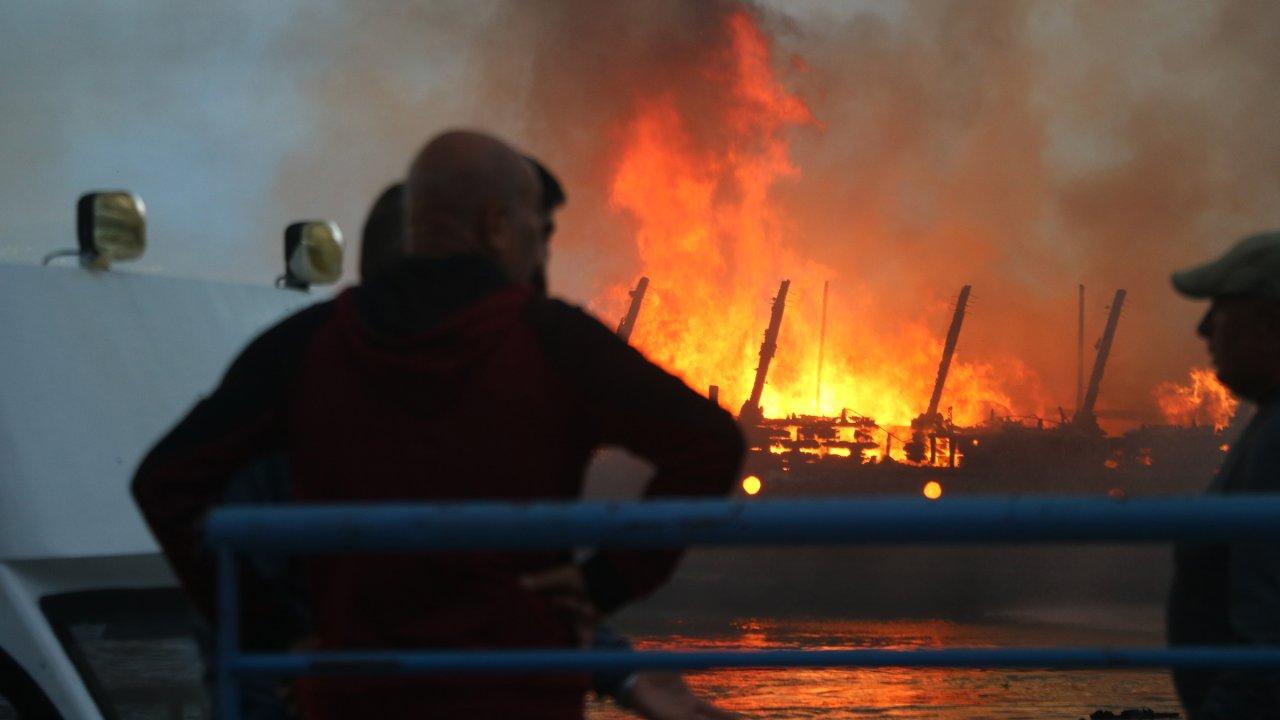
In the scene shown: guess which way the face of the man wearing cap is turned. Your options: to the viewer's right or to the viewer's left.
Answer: to the viewer's left

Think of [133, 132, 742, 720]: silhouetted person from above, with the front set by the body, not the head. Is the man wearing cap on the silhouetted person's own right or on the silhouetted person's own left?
on the silhouetted person's own right

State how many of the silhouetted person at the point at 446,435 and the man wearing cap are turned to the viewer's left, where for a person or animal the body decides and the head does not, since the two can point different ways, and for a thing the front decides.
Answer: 1

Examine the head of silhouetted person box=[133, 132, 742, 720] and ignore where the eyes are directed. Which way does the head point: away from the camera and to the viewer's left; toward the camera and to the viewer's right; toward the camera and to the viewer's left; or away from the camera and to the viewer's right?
away from the camera and to the viewer's right

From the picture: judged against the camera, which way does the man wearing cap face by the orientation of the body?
to the viewer's left

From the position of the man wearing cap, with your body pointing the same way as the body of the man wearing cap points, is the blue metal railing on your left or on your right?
on your left

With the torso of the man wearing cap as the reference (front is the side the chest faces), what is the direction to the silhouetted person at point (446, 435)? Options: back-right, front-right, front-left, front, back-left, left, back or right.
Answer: front-left

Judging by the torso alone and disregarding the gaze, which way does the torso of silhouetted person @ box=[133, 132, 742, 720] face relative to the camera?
away from the camera
